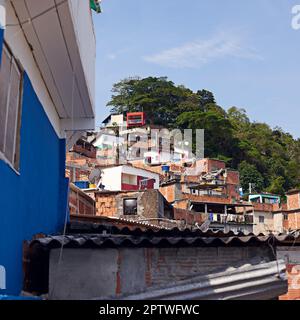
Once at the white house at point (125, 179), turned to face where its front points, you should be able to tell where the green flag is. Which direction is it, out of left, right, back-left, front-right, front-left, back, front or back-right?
front-right

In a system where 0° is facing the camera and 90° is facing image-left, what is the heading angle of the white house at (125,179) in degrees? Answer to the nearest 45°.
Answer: approximately 315°
